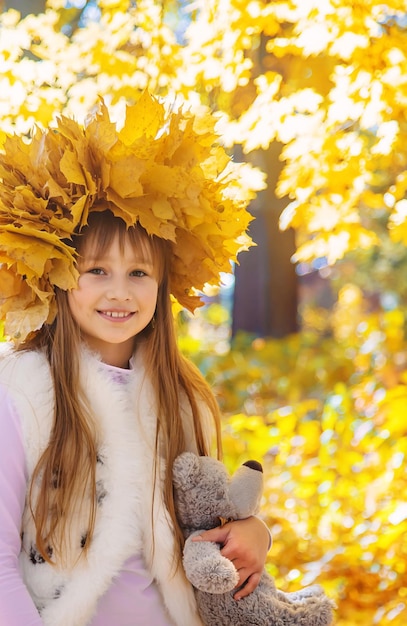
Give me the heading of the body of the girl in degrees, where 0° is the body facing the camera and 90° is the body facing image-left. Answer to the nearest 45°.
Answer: approximately 0°

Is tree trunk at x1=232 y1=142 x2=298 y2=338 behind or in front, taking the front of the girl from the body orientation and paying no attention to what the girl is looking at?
behind
